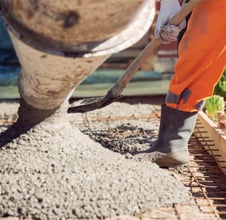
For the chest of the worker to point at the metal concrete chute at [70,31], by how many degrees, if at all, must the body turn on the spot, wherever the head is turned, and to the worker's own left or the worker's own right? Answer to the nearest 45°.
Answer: approximately 45° to the worker's own left

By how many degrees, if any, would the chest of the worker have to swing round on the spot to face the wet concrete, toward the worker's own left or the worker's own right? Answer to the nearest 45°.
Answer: approximately 45° to the worker's own left

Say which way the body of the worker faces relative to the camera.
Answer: to the viewer's left
